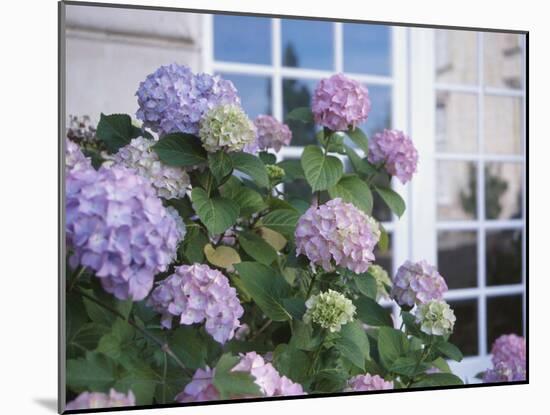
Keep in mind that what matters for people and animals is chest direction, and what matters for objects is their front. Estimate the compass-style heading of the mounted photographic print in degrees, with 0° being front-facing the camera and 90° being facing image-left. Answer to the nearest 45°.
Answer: approximately 315°
